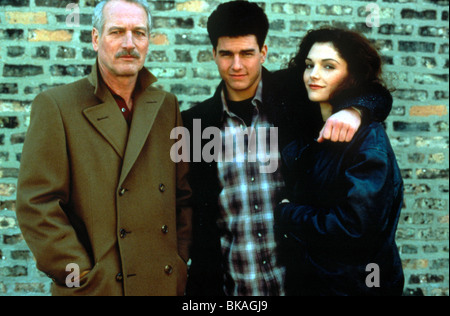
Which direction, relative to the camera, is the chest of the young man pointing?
toward the camera

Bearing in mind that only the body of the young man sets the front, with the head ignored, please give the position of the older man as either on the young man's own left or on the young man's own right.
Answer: on the young man's own right

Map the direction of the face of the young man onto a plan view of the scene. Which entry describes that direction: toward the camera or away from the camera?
toward the camera

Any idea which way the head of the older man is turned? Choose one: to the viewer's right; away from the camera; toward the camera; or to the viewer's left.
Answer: toward the camera
